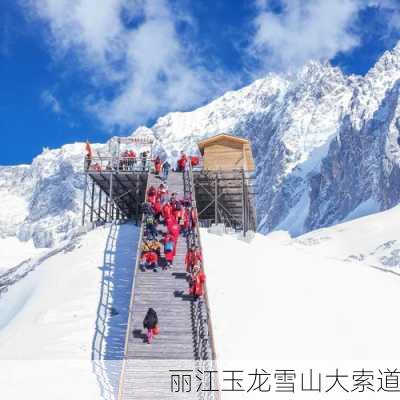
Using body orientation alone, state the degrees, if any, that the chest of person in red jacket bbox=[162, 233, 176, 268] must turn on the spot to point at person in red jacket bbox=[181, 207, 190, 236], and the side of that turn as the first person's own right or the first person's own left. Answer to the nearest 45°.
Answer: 0° — they already face them

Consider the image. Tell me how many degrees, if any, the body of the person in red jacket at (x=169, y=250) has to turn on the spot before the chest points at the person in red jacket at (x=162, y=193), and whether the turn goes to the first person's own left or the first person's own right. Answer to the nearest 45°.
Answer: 0° — they already face them

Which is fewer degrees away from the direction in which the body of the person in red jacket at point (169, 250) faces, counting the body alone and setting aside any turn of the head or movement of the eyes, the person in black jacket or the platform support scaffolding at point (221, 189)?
the platform support scaffolding

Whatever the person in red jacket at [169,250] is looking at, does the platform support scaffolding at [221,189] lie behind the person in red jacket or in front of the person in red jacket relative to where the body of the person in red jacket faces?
in front

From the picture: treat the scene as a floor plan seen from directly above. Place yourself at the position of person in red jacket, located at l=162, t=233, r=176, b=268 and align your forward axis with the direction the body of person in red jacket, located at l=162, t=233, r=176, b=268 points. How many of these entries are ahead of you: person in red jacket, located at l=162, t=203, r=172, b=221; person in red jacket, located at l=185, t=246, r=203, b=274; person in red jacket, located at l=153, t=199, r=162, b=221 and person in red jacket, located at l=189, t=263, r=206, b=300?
2

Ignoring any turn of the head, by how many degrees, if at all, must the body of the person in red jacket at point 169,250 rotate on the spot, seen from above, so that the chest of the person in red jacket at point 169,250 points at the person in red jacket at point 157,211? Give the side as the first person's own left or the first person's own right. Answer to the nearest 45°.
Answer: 0° — they already face them

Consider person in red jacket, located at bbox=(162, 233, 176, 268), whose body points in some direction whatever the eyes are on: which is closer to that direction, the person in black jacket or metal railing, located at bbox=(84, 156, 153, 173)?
the metal railing

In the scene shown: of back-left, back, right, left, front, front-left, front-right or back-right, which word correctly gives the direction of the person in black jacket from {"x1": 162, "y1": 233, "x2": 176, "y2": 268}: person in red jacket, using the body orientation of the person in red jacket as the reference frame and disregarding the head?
back

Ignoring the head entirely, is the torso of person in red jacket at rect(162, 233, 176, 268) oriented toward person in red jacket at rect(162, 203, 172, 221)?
yes

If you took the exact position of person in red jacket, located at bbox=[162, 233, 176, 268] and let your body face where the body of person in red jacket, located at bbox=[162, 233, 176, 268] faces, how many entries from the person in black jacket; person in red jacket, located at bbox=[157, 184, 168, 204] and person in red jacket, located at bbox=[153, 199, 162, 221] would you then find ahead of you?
2

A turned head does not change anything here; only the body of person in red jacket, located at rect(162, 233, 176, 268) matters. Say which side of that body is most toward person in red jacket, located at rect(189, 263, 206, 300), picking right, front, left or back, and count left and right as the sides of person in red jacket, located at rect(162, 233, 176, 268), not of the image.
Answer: back

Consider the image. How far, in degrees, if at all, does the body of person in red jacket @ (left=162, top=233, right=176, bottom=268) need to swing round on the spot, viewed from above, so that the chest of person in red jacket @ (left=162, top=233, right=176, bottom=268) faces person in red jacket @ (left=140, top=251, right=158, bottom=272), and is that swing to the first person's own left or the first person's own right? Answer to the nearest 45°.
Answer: approximately 135° to the first person's own left

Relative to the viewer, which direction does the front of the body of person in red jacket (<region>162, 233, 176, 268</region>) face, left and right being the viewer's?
facing away from the viewer

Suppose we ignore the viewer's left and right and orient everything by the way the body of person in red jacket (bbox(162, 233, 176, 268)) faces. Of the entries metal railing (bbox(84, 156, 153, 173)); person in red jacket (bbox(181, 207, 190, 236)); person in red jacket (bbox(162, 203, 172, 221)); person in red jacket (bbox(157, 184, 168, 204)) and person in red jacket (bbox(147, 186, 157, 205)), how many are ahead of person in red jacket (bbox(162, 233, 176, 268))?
5
